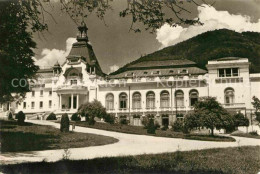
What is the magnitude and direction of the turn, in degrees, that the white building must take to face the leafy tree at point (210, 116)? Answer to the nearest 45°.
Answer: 0° — it already faces it

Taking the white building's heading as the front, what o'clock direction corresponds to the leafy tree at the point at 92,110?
The leafy tree is roughly at 1 o'clock from the white building.

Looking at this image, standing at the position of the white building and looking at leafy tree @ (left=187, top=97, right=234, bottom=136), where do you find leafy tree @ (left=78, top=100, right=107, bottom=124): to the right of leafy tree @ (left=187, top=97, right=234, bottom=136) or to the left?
right

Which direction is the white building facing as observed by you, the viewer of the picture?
facing the viewer

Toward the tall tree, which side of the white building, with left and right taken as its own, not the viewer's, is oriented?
front

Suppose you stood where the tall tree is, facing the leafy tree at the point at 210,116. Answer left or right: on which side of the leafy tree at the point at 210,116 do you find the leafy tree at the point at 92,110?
left
